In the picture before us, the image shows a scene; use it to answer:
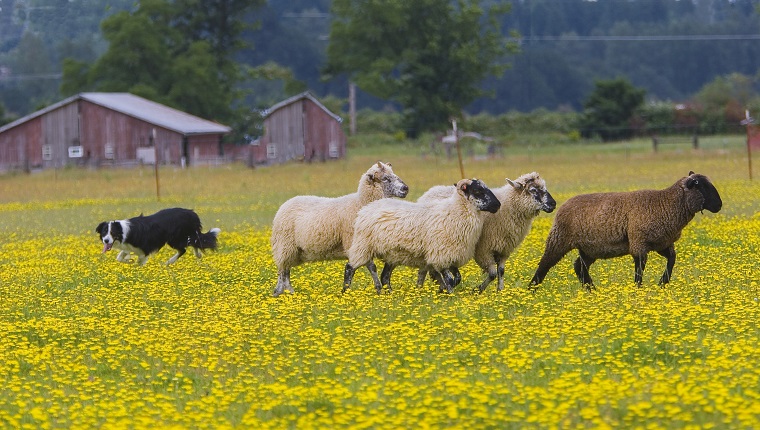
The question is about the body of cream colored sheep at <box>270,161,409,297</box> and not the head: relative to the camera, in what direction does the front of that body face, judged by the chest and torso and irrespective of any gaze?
to the viewer's right

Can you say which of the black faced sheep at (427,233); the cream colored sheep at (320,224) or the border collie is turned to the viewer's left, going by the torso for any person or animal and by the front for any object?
the border collie

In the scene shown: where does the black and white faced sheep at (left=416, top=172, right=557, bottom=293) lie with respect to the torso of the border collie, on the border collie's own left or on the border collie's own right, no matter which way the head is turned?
on the border collie's own left

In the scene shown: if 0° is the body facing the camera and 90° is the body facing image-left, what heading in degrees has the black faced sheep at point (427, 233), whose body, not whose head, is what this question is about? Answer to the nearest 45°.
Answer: approximately 270°

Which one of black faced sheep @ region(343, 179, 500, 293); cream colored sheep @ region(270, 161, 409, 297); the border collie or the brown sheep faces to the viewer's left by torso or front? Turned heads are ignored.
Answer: the border collie

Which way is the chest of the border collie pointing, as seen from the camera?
to the viewer's left

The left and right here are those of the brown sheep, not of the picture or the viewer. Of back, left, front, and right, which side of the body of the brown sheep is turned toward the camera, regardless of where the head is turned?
right

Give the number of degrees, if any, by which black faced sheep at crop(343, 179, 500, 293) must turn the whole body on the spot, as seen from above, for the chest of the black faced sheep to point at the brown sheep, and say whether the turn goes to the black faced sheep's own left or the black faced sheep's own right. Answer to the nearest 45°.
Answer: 0° — it already faces it

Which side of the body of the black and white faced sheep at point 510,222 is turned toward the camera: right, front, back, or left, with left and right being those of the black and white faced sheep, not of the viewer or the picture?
right

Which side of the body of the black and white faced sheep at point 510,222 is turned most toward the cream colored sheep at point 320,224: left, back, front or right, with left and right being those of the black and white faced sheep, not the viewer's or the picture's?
back

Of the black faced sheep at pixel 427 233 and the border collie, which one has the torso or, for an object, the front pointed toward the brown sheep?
the black faced sheep

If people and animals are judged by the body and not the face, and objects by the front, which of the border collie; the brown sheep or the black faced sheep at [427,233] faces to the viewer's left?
the border collie

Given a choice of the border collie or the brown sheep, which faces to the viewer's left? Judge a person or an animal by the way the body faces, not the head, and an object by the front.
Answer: the border collie

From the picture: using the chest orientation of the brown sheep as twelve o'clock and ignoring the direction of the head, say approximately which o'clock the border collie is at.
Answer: The border collie is roughly at 7 o'clock from the brown sheep.
